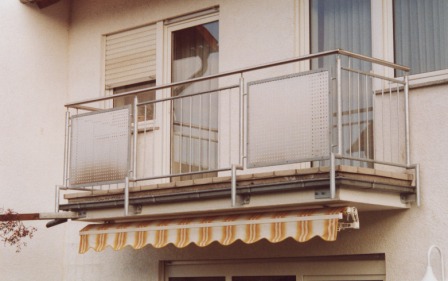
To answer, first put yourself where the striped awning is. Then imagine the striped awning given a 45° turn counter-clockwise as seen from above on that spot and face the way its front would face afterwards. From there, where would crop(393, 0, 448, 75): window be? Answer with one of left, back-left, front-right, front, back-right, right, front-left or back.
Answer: left

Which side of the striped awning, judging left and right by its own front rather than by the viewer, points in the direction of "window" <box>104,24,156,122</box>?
right

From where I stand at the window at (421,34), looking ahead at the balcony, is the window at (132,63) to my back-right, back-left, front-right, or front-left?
front-right

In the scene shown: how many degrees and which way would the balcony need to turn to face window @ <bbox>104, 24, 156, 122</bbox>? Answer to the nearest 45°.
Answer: approximately 90° to its right

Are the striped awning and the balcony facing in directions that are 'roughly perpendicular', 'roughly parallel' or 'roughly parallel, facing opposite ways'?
roughly parallel

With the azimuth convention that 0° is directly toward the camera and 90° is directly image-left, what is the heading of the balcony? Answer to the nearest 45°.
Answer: approximately 45°

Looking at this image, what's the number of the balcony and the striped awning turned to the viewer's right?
0
